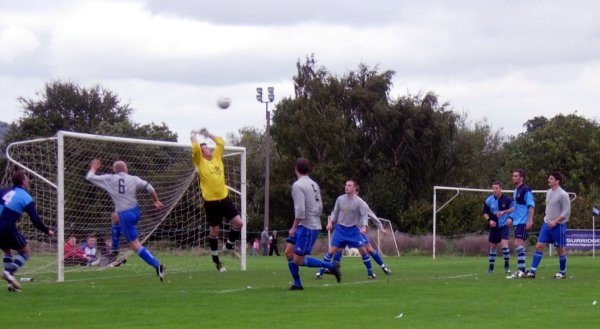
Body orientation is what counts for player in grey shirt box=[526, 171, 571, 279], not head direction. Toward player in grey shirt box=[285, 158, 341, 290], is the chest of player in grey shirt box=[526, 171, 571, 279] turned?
yes

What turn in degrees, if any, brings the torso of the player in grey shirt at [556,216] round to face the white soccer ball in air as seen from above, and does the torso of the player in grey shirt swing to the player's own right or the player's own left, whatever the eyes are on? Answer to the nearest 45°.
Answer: approximately 45° to the player's own right

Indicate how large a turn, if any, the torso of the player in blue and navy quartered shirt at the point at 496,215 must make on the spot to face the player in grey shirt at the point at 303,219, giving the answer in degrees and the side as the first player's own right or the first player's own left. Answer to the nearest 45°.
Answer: approximately 45° to the first player's own right

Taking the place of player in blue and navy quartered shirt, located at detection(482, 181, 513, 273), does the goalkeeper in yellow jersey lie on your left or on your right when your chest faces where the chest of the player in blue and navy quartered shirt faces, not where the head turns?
on your right

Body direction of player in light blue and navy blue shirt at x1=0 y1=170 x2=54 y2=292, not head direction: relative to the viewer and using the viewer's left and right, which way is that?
facing away from the viewer and to the right of the viewer

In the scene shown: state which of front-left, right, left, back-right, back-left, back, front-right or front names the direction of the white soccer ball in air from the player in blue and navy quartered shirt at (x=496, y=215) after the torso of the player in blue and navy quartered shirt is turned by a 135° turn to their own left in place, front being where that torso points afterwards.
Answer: back

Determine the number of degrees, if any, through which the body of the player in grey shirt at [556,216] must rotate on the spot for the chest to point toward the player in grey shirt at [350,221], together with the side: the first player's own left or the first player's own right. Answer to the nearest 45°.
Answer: approximately 45° to the first player's own right
